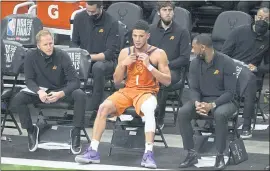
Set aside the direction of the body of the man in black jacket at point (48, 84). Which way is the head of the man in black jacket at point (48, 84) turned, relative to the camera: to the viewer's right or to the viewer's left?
to the viewer's right

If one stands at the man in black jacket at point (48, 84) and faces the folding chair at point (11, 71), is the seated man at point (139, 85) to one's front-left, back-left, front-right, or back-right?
back-right

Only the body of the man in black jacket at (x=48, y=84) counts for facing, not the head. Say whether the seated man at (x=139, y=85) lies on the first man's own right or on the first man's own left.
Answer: on the first man's own left

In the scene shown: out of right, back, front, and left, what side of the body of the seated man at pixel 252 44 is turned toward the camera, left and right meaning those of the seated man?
front

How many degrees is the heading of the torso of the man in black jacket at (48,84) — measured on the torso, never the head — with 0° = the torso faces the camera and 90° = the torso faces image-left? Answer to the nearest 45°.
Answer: approximately 0°

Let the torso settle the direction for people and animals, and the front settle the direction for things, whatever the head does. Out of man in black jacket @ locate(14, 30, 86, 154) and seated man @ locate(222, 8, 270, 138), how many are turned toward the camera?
2

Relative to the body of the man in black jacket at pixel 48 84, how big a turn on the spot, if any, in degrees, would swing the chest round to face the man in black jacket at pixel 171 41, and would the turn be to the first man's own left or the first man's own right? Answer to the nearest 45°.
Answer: approximately 90° to the first man's own left

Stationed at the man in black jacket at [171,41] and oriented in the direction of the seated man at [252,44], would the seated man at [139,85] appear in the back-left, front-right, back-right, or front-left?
back-right

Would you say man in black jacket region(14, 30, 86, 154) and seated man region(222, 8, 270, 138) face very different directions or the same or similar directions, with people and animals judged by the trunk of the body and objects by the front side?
same or similar directions

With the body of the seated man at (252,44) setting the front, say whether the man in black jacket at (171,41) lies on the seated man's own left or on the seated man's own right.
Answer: on the seated man's own right

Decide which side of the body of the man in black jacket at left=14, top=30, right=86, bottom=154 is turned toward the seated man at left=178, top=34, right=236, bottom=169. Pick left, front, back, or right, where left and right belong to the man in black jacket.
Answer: left

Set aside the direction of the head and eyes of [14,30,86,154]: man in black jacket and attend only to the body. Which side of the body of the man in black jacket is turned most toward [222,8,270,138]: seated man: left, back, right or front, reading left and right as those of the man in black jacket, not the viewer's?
left

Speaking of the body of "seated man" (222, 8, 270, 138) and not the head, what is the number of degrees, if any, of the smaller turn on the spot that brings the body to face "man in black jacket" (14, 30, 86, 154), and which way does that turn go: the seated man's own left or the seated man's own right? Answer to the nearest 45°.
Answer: approximately 45° to the seated man's own right

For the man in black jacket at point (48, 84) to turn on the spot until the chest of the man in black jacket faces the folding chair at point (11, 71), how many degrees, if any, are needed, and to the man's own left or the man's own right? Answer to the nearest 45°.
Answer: approximately 135° to the man's own right

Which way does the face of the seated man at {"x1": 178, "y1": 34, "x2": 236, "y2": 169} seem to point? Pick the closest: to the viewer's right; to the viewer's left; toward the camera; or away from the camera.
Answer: to the viewer's left
